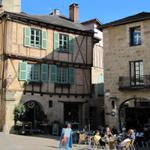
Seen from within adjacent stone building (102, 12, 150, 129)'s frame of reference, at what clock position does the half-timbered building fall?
The half-timbered building is roughly at 2 o'clock from the adjacent stone building.

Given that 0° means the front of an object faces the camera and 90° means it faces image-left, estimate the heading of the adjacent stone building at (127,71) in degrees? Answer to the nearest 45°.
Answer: approximately 45°

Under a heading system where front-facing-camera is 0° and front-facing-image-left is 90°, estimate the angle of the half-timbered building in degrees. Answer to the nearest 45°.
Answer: approximately 315°
